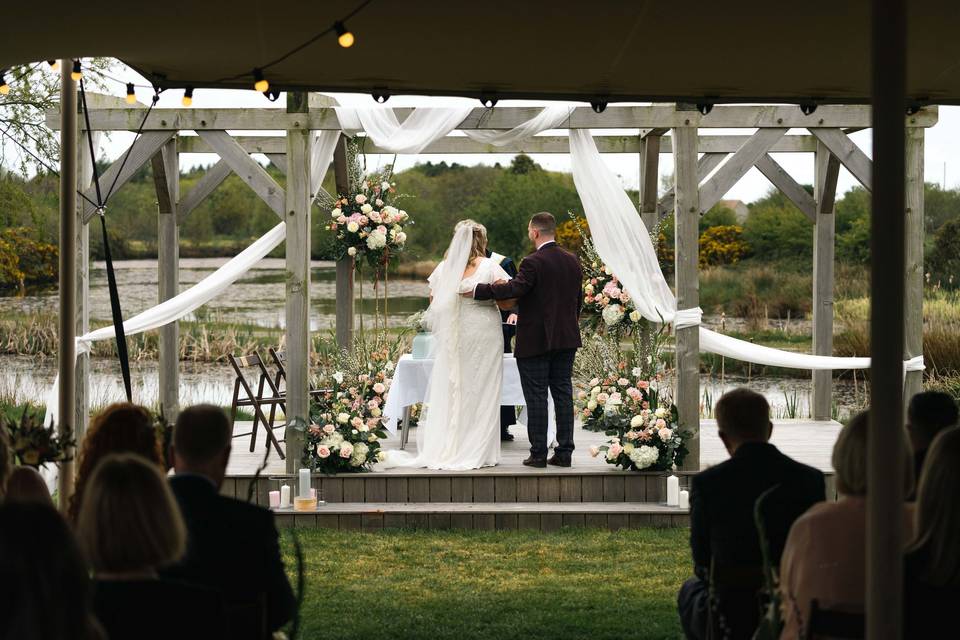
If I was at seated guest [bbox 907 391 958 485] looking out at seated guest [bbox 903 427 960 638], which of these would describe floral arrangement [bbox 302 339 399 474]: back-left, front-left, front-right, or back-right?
back-right

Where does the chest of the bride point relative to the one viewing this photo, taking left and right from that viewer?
facing away from the viewer and to the right of the viewer

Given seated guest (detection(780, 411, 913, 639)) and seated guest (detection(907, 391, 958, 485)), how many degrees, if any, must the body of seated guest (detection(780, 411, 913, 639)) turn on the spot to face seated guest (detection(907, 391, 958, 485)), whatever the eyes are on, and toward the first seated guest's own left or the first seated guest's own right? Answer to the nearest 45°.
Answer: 0° — they already face them

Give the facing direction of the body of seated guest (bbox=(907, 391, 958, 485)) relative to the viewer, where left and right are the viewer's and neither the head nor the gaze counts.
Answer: facing away from the viewer

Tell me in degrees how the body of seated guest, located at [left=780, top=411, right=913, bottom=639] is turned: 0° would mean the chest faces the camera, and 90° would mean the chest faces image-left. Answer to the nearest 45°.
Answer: approximately 180°

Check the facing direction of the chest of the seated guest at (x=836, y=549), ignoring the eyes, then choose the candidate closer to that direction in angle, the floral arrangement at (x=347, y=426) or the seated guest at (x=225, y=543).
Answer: the floral arrangement

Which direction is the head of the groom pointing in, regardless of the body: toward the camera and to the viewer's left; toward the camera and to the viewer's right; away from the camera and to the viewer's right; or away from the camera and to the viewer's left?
away from the camera and to the viewer's left

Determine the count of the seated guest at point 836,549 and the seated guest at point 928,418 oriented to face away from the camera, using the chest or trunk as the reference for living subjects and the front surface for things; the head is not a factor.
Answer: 2

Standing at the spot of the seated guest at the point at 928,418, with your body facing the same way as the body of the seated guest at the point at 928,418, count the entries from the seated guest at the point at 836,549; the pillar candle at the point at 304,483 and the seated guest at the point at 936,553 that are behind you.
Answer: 2

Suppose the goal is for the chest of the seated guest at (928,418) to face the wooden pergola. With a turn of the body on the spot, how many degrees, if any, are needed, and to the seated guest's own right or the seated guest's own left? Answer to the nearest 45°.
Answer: approximately 45° to the seated guest's own left

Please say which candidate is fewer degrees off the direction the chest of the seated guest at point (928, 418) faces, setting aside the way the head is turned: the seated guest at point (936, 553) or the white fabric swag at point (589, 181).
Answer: the white fabric swag
